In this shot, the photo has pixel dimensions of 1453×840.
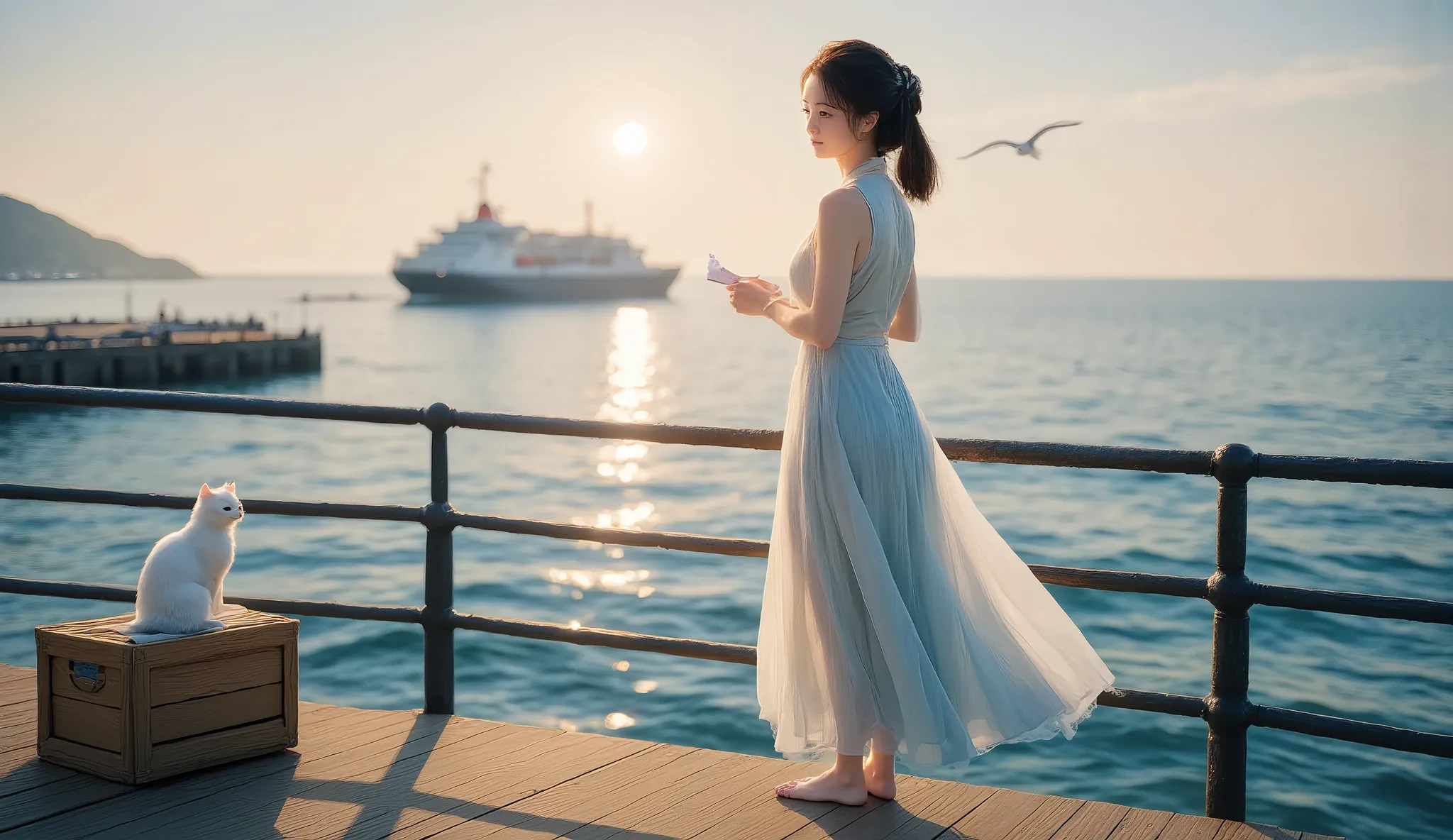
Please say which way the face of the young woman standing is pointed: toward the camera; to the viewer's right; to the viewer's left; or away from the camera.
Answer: to the viewer's left

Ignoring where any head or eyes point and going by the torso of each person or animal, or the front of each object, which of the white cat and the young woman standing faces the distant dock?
the young woman standing

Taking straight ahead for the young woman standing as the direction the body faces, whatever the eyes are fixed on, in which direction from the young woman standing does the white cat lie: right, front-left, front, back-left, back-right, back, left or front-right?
front-left

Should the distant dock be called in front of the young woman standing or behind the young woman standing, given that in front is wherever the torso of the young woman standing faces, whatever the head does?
in front

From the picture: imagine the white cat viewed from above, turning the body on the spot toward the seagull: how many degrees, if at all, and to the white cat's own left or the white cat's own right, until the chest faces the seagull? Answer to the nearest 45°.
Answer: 0° — it already faces it

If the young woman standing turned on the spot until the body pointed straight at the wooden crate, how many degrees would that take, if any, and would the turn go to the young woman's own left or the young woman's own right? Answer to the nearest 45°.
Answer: approximately 45° to the young woman's own left

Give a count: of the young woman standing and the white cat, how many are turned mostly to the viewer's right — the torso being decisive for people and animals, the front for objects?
1

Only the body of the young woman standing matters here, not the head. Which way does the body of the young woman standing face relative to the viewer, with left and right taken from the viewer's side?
facing away from the viewer and to the left of the viewer

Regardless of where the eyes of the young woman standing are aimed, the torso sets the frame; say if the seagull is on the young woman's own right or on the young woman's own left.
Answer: on the young woman's own right

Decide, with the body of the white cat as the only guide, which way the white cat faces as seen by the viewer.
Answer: to the viewer's right

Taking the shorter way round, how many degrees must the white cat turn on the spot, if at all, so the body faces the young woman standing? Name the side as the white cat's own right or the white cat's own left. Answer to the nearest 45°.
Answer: approximately 45° to the white cat's own right

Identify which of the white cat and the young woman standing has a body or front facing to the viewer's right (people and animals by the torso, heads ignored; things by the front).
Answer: the white cat

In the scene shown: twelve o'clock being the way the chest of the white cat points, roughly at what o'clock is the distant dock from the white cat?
The distant dock is roughly at 9 o'clock from the white cat.
